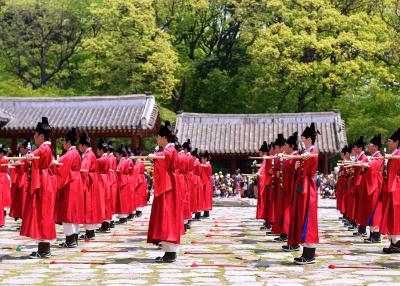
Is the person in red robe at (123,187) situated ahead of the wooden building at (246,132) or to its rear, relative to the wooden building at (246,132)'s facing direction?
ahead

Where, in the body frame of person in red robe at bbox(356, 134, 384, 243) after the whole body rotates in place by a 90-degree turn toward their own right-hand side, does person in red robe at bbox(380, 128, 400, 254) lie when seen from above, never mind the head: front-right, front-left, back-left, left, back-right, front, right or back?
back

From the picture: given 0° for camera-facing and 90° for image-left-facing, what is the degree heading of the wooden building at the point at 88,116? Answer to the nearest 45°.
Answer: approximately 0°

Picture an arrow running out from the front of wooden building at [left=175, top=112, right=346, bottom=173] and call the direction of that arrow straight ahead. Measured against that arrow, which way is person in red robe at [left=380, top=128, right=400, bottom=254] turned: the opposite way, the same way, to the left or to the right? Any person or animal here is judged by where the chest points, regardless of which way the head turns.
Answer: to the right

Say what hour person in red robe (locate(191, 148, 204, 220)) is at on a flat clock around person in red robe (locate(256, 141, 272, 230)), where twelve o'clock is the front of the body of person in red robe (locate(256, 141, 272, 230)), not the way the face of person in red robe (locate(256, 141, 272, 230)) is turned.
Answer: person in red robe (locate(191, 148, 204, 220)) is roughly at 2 o'clock from person in red robe (locate(256, 141, 272, 230)).

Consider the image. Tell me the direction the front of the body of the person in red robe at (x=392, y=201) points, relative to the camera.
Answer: to the viewer's left

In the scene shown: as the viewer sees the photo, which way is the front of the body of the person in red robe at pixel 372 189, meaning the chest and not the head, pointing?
to the viewer's left
